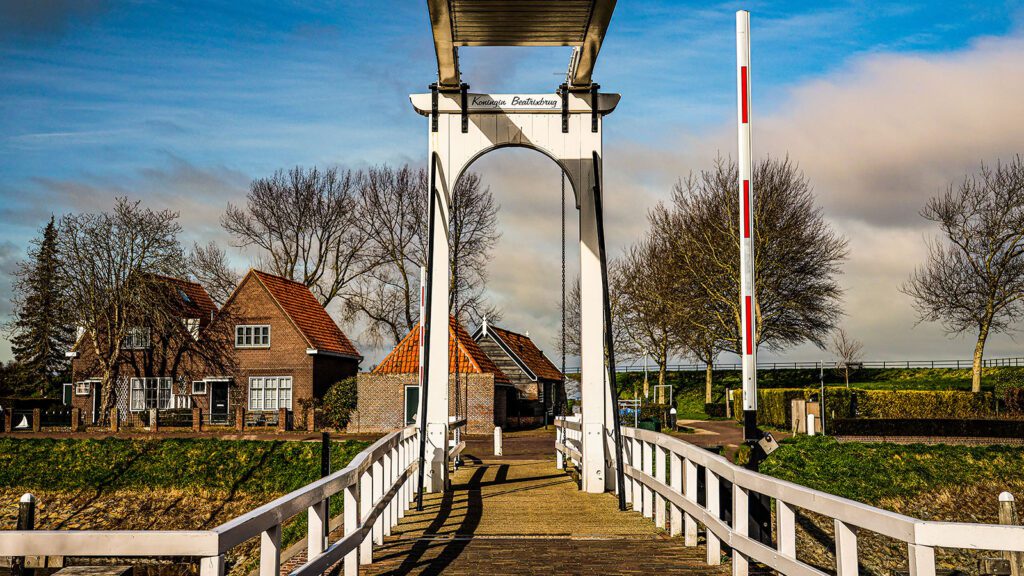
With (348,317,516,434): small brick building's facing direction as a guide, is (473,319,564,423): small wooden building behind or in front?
behind

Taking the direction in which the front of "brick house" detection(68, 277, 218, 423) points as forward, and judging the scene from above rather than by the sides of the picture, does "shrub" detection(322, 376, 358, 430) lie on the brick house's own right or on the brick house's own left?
on the brick house's own left

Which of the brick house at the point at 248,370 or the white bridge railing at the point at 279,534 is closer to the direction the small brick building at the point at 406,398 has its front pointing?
the white bridge railing

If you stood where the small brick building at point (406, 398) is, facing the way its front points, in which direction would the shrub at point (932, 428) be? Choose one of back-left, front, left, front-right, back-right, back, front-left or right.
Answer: front-left

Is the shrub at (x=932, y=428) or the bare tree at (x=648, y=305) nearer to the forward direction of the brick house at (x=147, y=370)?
the shrub

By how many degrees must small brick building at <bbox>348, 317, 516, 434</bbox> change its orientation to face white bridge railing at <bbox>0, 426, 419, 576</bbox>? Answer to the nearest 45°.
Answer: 0° — it already faces it

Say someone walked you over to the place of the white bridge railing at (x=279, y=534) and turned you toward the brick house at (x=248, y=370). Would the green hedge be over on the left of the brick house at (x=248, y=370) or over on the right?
right

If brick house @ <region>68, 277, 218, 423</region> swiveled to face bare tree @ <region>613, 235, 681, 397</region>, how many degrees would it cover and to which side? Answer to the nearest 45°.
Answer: approximately 90° to its left

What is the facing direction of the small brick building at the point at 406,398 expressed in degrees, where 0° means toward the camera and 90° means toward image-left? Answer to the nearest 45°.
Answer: approximately 0°

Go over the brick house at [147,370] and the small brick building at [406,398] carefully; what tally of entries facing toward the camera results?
2

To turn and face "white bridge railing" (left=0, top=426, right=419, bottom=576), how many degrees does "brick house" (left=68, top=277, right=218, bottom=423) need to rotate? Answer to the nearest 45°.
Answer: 0° — it already faces it

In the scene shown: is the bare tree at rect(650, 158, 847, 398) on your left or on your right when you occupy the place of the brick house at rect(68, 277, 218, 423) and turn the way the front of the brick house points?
on your left

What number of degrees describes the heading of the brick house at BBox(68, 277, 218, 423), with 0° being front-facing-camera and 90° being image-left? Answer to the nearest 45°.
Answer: approximately 0°
